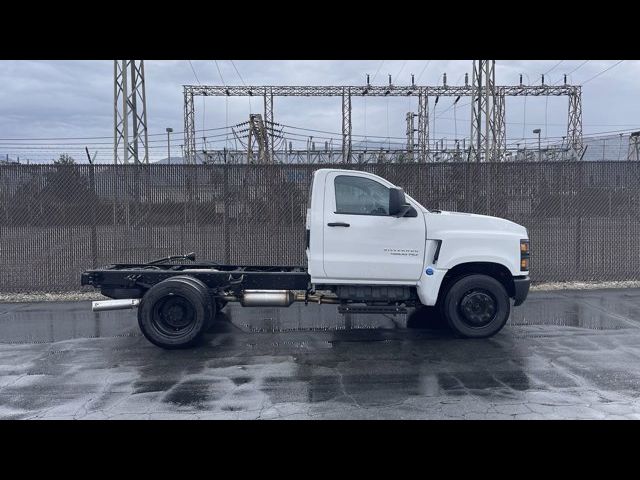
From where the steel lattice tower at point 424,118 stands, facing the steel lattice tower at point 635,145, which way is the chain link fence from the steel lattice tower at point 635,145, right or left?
right

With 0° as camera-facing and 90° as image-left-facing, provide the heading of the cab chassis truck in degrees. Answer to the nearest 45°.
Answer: approximately 270°

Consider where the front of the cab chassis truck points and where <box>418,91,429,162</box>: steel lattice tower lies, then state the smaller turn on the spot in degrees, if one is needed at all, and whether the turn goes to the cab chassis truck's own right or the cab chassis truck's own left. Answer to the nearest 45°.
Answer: approximately 90° to the cab chassis truck's own left

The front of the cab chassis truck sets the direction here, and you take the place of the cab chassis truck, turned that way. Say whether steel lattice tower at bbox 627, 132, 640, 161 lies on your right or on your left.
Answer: on your left
